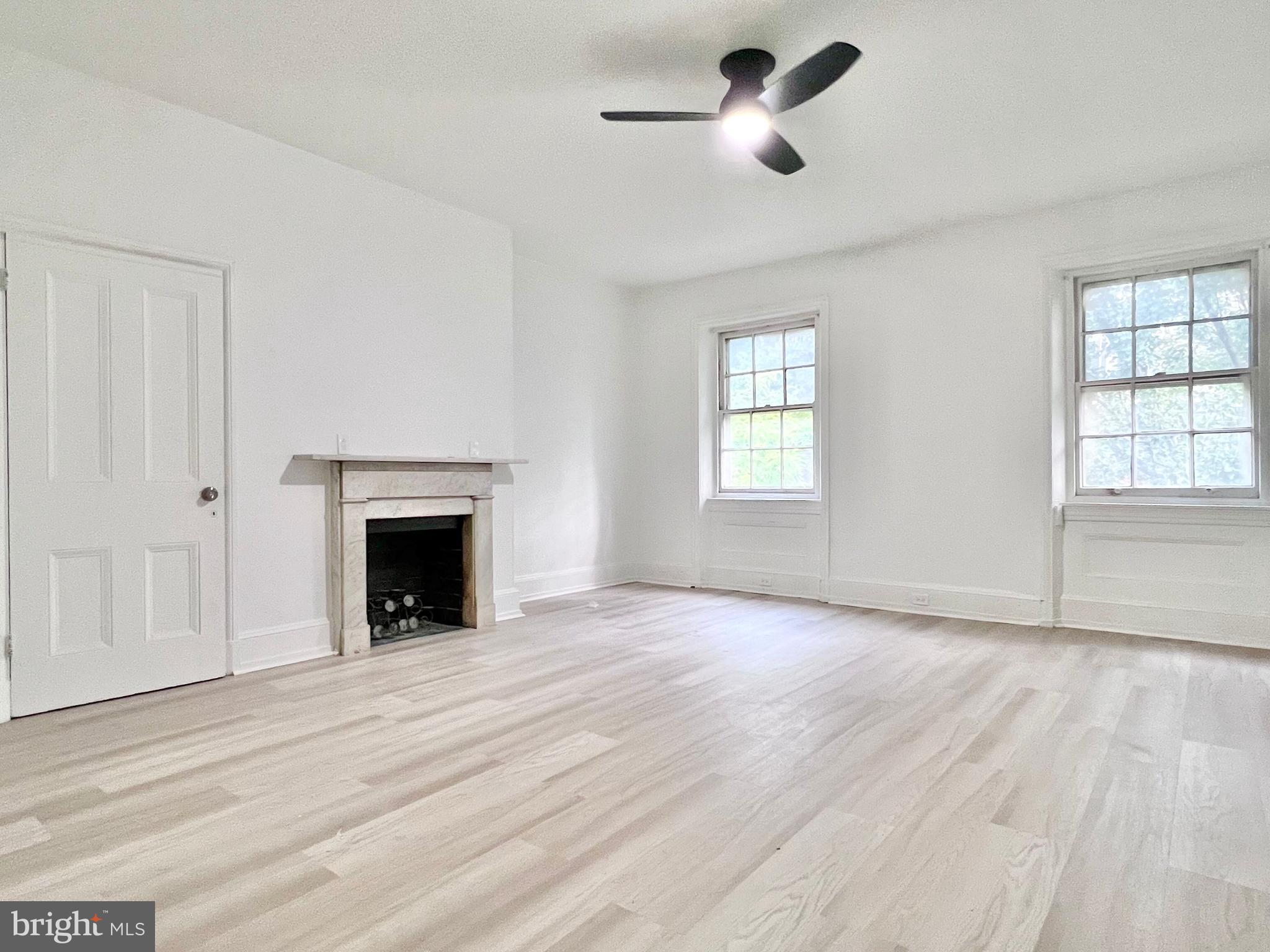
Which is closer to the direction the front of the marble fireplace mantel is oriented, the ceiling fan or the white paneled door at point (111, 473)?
the ceiling fan

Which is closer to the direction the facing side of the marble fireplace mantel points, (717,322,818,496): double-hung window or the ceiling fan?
the ceiling fan

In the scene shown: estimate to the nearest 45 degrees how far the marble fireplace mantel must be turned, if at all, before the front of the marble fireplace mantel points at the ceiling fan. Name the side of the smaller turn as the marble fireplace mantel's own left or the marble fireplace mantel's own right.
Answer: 0° — it already faces it

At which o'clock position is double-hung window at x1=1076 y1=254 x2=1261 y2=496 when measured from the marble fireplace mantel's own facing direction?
The double-hung window is roughly at 11 o'clock from the marble fireplace mantel.

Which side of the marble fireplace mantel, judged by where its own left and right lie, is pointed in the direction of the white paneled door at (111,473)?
right

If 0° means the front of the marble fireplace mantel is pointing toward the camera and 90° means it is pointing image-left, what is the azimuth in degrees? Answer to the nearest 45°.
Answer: approximately 315°

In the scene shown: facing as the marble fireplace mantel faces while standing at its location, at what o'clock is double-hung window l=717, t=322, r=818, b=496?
The double-hung window is roughly at 10 o'clock from the marble fireplace mantel.

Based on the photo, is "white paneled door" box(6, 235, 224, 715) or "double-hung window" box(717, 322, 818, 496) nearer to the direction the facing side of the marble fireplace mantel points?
the double-hung window
